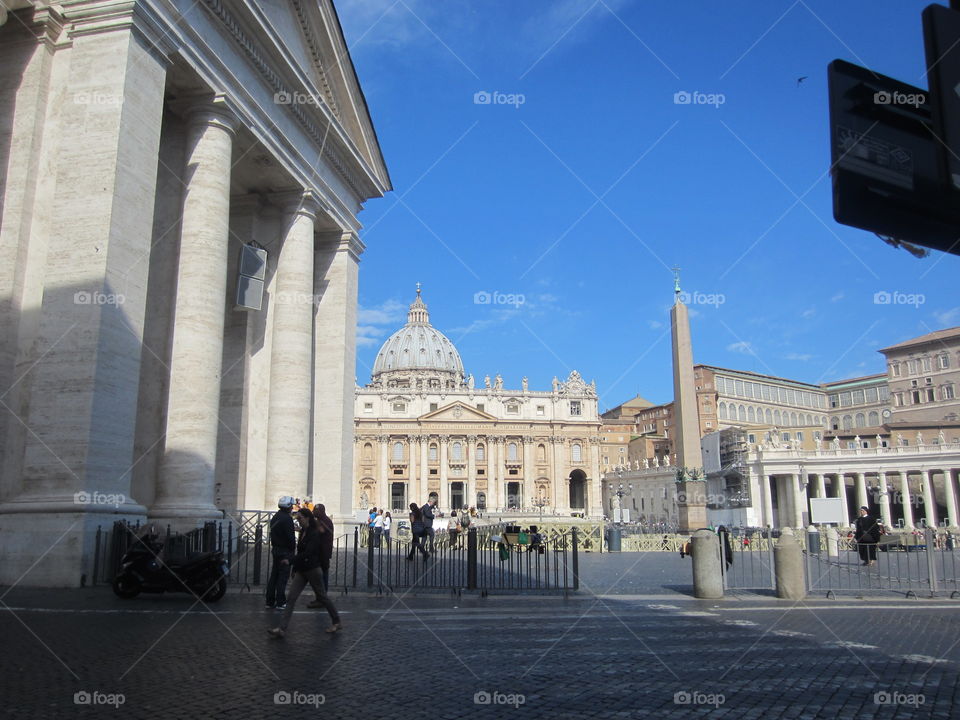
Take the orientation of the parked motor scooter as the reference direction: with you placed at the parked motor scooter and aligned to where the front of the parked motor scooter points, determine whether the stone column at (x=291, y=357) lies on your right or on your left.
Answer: on your right

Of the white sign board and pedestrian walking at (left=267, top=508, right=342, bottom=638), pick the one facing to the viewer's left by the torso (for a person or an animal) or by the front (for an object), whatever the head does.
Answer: the pedestrian walking

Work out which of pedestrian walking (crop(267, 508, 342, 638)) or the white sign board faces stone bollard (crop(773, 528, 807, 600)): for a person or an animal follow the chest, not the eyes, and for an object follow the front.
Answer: the white sign board

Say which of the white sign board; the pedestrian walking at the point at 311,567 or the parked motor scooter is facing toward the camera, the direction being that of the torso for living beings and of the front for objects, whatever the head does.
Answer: the white sign board

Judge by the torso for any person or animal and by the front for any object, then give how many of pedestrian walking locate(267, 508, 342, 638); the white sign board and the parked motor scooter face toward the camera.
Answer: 1

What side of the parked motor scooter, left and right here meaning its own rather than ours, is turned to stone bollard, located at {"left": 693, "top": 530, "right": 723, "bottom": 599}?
back

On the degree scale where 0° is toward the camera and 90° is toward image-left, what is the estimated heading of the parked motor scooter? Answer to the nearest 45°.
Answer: approximately 90°

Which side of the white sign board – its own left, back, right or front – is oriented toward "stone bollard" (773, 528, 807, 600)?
front

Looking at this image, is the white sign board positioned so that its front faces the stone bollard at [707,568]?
yes

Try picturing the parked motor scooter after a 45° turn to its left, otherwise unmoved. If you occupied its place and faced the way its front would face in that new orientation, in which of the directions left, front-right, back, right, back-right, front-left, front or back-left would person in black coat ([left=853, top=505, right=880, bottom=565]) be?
back-left

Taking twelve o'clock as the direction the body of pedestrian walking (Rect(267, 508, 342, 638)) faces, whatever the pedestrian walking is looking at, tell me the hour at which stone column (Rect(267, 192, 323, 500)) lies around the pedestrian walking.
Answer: The stone column is roughly at 3 o'clock from the pedestrian walking.

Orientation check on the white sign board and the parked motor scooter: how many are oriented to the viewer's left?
1

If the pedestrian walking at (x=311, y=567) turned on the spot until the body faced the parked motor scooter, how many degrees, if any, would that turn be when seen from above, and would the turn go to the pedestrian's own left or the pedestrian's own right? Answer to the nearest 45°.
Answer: approximately 45° to the pedestrian's own right
